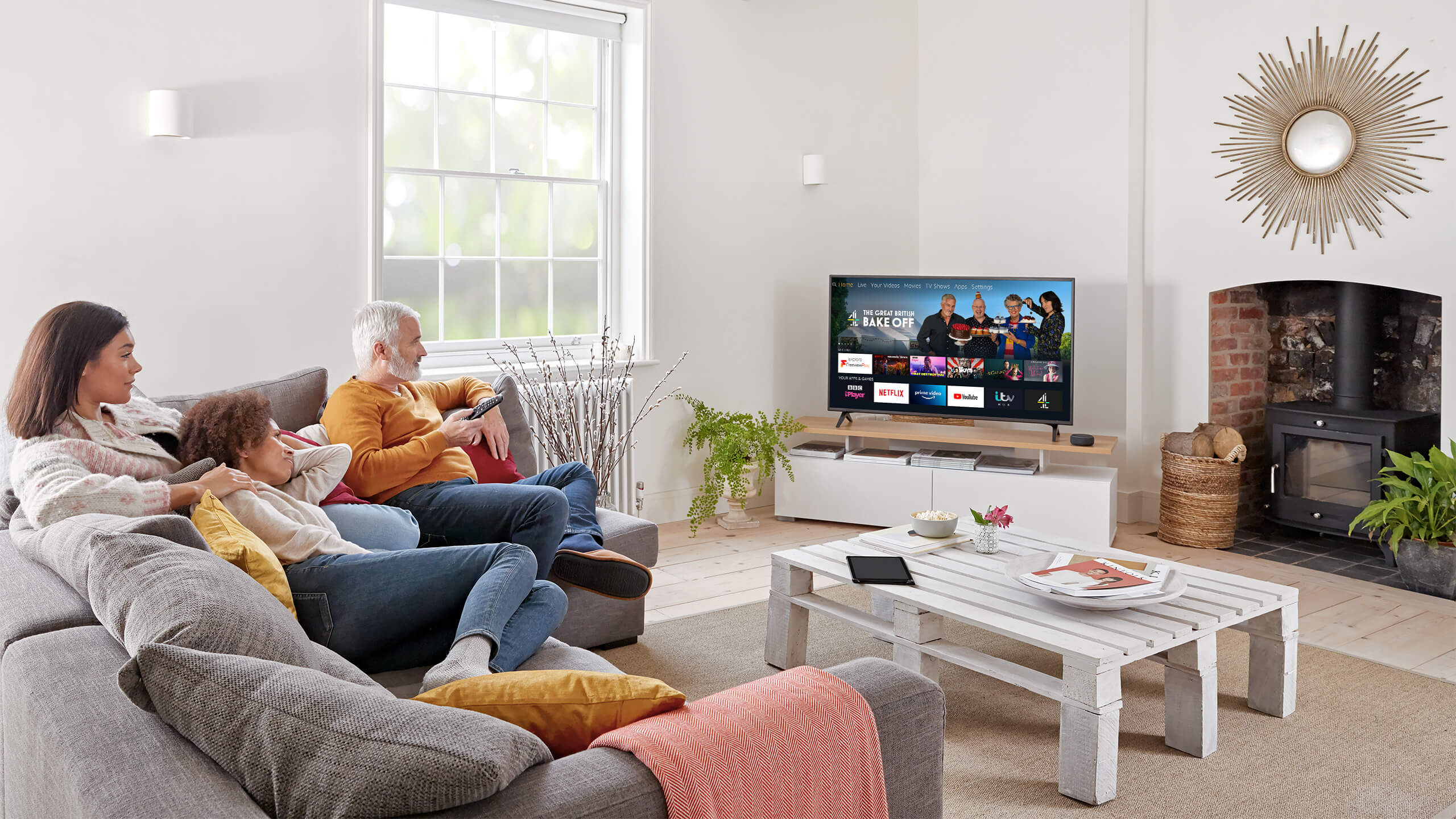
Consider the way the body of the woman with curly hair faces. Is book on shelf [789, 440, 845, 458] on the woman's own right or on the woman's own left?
on the woman's own left

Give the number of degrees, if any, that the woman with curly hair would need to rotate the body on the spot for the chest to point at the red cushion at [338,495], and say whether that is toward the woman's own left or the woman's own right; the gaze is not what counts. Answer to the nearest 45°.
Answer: approximately 90° to the woman's own left

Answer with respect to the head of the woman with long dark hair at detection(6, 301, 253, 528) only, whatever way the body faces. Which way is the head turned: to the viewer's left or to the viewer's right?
to the viewer's right

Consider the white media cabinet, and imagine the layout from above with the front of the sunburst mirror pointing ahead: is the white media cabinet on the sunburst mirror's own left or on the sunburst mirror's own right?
on the sunburst mirror's own right

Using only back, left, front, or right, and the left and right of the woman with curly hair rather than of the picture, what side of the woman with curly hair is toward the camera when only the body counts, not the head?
right

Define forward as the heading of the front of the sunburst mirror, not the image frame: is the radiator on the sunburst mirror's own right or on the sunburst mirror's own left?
on the sunburst mirror's own right

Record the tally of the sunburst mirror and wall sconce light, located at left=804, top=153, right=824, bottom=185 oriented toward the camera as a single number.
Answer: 2

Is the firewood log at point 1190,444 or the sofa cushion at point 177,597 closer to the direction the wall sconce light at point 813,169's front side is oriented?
the sofa cushion

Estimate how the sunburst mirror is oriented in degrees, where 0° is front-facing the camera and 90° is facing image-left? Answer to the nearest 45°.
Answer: approximately 0°

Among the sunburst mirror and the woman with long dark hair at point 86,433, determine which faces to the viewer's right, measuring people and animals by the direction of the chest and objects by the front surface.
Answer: the woman with long dark hair

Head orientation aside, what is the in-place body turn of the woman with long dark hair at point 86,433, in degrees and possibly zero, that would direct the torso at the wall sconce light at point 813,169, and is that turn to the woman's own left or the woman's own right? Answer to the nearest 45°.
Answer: approximately 45° to the woman's own left

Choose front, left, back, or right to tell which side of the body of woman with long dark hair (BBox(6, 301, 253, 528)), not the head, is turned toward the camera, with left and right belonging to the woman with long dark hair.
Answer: right

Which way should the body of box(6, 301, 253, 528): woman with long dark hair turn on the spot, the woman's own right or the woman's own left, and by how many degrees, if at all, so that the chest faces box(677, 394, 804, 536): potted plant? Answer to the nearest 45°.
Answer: approximately 45° to the woman's own left
